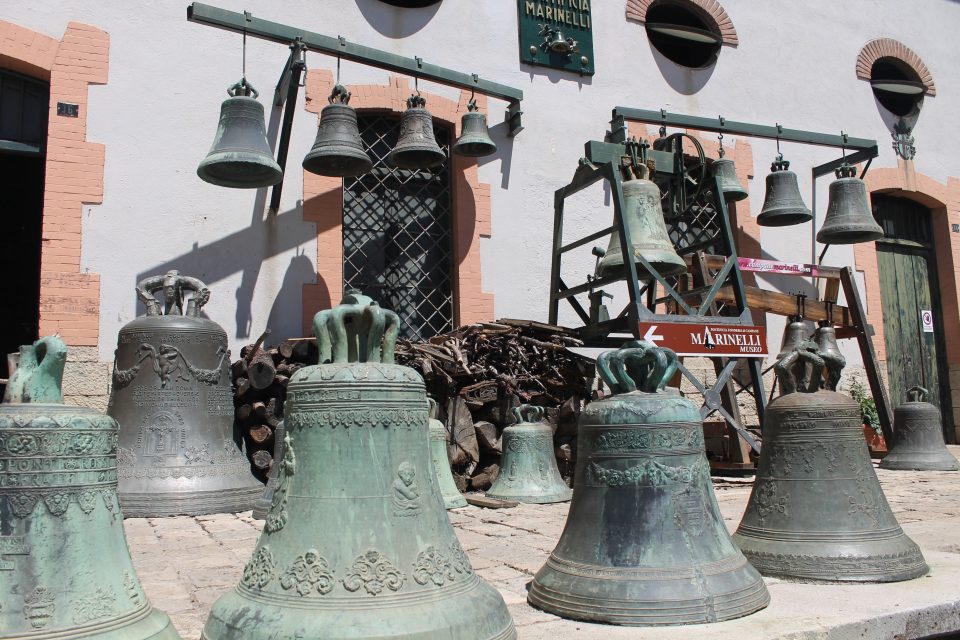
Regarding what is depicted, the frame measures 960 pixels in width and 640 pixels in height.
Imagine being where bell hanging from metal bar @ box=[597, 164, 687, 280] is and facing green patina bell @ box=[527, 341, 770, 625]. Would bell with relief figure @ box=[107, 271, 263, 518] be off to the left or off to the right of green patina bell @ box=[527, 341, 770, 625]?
right

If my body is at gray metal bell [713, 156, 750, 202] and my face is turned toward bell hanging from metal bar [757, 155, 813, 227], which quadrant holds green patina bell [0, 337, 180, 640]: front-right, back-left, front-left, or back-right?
back-right
